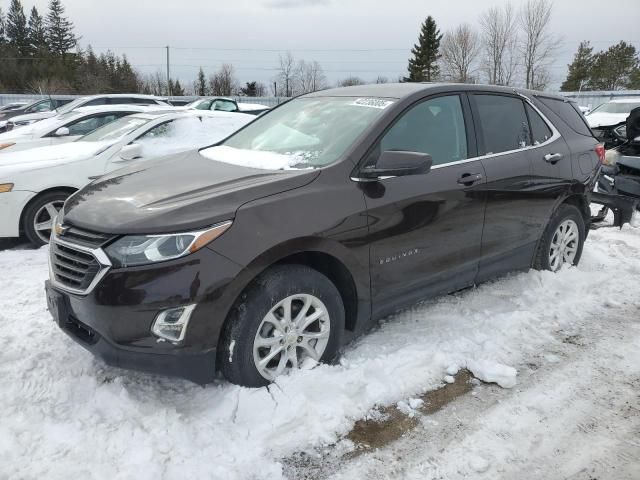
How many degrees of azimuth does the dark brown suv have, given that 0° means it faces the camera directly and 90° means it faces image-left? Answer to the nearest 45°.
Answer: approximately 45°

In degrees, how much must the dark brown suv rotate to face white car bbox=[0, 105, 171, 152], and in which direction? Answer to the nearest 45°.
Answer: approximately 90° to its right

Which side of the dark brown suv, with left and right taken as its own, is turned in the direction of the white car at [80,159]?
right

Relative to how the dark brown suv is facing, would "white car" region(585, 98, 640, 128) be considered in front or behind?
behind
